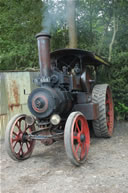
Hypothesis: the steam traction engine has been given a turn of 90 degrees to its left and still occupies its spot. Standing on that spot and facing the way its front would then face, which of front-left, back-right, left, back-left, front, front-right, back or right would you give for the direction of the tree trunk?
back-left

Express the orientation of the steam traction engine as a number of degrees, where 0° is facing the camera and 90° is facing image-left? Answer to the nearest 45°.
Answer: approximately 45°
